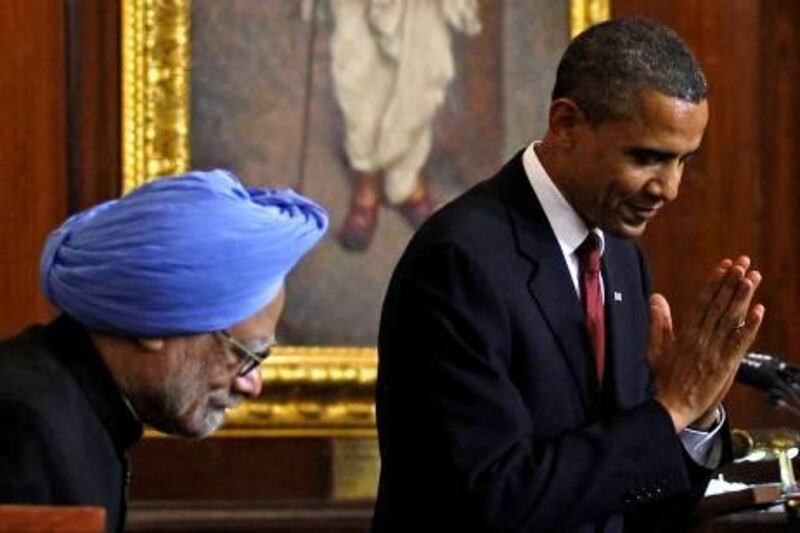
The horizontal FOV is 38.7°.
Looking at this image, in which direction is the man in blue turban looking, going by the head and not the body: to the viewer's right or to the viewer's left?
to the viewer's right

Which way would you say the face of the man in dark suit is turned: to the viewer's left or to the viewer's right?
to the viewer's right

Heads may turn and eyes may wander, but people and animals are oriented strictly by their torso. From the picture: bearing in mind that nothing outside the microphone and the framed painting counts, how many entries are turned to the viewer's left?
1

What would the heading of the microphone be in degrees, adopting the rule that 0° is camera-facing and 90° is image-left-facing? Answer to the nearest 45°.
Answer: approximately 90°

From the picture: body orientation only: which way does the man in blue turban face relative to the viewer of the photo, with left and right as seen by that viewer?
facing to the right of the viewer
